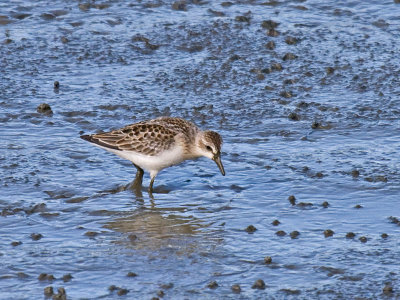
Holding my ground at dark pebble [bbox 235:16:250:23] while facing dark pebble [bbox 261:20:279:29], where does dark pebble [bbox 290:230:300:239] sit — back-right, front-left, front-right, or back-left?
front-right

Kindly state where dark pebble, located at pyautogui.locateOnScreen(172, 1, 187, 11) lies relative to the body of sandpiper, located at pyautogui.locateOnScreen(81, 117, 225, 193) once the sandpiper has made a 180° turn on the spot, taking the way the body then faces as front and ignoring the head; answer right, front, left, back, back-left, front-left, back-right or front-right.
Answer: right

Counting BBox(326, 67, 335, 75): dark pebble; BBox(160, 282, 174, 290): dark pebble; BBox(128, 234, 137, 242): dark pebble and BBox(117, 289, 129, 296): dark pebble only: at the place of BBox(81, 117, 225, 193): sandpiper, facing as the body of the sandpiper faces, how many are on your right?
3

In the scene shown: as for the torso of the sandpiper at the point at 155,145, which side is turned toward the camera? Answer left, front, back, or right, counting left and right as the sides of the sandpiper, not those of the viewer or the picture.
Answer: right

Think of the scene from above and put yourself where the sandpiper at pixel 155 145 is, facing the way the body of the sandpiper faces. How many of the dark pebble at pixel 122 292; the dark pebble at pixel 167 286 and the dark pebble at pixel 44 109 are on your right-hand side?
2

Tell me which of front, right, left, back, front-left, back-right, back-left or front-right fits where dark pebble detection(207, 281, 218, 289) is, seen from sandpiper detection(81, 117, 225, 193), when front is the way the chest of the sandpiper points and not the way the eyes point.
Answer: right

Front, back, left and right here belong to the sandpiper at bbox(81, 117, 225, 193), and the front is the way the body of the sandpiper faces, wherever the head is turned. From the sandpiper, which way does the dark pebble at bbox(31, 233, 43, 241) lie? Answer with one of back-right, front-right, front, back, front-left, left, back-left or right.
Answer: back-right

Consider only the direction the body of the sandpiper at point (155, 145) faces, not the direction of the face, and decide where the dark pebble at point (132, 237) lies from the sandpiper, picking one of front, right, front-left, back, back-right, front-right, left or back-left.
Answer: right

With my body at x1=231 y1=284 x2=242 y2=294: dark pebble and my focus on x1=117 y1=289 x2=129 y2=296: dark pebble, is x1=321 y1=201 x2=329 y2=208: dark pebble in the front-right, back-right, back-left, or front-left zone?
back-right

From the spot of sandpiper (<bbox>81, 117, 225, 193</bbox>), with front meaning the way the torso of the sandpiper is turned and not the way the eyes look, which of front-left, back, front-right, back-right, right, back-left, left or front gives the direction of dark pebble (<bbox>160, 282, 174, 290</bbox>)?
right

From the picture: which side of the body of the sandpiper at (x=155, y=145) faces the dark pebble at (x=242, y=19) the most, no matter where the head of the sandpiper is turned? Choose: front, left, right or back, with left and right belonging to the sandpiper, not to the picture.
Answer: left

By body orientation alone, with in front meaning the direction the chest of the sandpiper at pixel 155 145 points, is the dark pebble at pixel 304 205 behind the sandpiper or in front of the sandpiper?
in front

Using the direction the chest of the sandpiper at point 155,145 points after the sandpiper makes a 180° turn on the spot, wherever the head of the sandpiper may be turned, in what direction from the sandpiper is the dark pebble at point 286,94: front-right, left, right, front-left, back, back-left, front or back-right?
back-right

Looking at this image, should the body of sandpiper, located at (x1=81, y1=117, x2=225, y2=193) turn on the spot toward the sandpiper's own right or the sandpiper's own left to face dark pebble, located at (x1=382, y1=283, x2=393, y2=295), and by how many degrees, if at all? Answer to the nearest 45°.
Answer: approximately 45° to the sandpiper's own right

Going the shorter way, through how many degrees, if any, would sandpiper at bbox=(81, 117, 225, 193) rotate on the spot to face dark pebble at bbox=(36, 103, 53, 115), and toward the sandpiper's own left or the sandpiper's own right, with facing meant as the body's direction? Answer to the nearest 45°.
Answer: approximately 135° to the sandpiper's own left

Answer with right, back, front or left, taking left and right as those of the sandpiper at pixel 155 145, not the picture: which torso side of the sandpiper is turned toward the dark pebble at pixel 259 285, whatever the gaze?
right

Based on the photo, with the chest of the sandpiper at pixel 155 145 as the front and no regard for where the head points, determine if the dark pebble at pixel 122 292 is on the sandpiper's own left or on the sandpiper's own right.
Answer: on the sandpiper's own right
